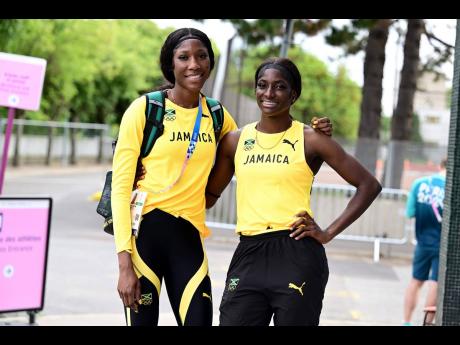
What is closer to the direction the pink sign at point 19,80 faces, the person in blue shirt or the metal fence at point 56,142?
the person in blue shirt

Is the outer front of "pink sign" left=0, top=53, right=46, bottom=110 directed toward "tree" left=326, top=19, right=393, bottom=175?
no

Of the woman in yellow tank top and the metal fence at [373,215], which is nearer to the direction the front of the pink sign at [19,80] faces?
the woman in yellow tank top

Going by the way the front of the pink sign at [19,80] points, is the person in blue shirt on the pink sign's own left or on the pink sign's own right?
on the pink sign's own left

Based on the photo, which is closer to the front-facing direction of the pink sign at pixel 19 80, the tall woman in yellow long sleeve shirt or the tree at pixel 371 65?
the tall woman in yellow long sleeve shirt

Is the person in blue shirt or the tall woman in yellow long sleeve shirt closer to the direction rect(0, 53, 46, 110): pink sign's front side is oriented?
the tall woman in yellow long sleeve shirt

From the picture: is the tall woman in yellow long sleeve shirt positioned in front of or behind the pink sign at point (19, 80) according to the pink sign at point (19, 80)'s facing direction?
in front

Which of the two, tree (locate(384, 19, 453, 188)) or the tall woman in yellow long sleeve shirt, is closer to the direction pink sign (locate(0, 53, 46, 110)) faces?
the tall woman in yellow long sleeve shirt

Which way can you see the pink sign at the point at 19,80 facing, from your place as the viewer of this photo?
facing the viewer

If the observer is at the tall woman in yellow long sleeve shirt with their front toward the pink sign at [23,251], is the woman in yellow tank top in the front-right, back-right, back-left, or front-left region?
back-right

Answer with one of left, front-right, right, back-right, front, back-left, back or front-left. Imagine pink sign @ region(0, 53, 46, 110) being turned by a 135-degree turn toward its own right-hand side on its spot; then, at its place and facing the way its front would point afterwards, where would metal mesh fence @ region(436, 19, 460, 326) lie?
back

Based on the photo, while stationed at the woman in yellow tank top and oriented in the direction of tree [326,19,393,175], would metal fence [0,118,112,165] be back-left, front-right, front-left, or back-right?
front-left

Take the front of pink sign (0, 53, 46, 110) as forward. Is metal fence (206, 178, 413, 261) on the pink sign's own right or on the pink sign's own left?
on the pink sign's own left

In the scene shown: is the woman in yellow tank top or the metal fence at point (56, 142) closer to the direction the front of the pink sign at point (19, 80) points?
the woman in yellow tank top

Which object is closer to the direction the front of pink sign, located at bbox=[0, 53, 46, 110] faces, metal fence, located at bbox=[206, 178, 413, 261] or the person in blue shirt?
the person in blue shirt
